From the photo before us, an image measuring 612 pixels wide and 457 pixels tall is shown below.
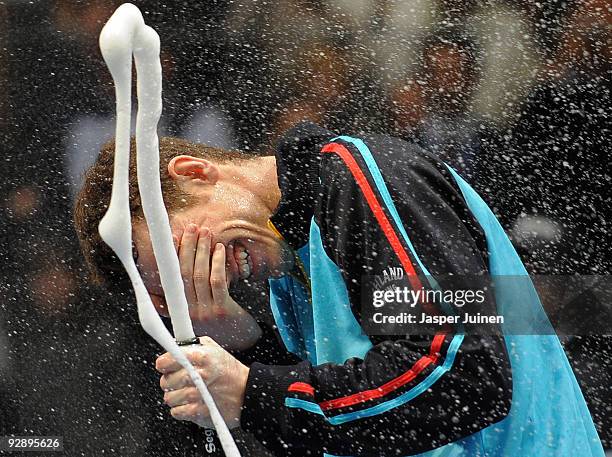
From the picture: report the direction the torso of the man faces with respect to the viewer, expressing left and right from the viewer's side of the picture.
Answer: facing to the left of the viewer
